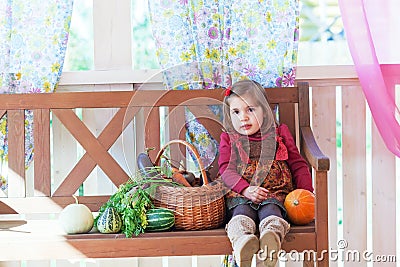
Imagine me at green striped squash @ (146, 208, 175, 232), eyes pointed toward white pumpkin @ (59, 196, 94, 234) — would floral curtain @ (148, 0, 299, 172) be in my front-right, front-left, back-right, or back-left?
back-right

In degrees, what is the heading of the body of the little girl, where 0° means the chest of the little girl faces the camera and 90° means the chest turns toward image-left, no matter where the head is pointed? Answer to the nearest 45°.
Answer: approximately 0°

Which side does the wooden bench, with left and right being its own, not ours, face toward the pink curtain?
left

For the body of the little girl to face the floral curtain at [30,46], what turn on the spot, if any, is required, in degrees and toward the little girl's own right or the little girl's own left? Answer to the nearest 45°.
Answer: approximately 90° to the little girl's own right
